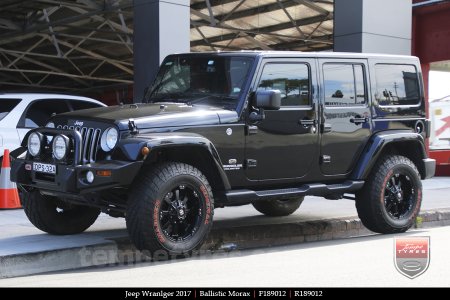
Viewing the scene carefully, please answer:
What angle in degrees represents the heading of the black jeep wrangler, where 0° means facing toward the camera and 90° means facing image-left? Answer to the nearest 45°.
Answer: approximately 45°

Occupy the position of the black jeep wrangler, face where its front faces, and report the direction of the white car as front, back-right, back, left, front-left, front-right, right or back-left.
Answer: right
